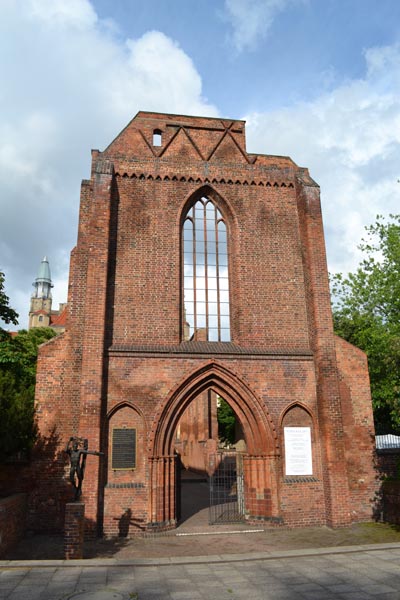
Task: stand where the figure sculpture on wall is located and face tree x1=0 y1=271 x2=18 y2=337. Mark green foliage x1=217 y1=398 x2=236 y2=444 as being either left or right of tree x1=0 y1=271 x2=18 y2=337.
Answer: right

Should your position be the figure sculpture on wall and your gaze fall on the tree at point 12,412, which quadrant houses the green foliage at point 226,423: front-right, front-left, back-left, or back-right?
front-right

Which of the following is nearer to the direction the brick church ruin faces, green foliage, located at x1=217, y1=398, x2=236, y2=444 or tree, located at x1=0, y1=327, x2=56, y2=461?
the tree

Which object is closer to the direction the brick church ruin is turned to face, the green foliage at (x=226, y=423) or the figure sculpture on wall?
the figure sculpture on wall

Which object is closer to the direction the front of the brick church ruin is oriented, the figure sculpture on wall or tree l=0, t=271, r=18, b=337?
the figure sculpture on wall

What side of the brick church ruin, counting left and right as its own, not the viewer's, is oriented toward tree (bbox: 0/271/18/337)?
right

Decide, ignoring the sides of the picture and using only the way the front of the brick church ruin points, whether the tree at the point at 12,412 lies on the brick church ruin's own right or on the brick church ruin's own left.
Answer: on the brick church ruin's own right

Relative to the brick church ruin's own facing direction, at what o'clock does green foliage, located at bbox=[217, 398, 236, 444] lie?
The green foliage is roughly at 6 o'clock from the brick church ruin.

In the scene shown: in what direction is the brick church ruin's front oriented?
toward the camera
